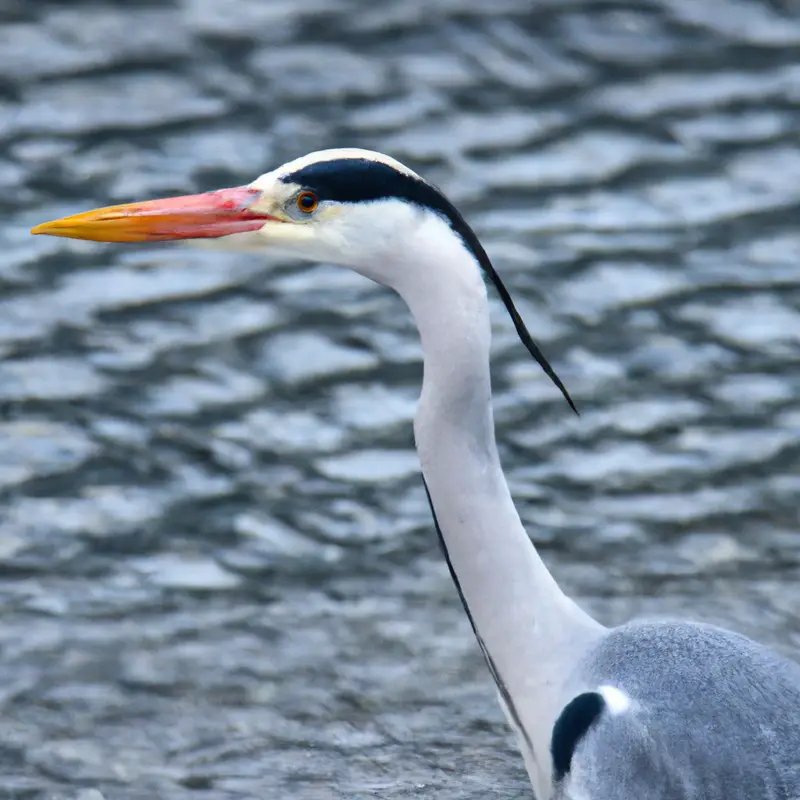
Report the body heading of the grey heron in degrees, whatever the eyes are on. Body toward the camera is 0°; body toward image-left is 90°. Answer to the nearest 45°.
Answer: approximately 90°
